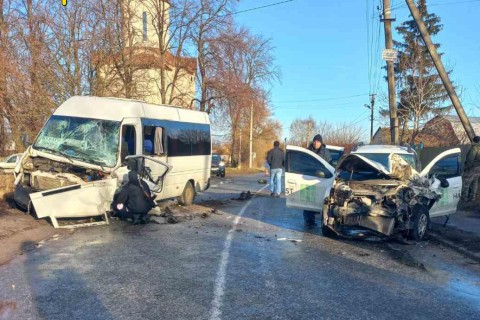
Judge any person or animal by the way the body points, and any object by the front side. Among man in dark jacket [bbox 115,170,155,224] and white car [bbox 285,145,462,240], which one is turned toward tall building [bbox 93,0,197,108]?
the man in dark jacket

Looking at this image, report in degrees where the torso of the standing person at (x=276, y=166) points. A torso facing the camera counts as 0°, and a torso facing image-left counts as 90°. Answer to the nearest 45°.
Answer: approximately 180°

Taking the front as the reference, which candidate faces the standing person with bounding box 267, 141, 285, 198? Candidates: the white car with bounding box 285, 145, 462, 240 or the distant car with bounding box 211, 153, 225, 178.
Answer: the distant car

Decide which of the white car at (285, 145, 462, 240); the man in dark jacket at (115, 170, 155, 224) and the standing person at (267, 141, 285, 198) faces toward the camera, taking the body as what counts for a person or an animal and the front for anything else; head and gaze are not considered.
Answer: the white car

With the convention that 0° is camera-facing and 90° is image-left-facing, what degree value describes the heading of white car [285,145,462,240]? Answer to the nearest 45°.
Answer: approximately 0°

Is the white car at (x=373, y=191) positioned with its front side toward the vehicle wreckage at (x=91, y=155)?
no

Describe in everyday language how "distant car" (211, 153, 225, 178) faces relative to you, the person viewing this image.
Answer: facing the viewer

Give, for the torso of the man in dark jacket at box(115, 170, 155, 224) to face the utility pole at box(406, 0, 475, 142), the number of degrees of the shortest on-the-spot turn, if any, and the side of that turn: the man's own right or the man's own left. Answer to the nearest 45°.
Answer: approximately 90° to the man's own right

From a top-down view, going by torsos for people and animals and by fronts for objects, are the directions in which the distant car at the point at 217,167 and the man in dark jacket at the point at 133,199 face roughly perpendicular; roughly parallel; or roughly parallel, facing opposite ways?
roughly parallel, facing opposite ways

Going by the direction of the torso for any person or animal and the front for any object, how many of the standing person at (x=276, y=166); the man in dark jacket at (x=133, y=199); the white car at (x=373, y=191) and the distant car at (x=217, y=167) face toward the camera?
2

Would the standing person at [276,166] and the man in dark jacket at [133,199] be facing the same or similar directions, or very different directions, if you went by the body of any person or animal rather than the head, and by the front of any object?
same or similar directions

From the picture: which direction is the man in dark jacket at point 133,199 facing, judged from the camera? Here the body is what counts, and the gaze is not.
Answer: away from the camera

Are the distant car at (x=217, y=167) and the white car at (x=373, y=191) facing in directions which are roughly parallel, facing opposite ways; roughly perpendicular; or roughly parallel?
roughly parallel

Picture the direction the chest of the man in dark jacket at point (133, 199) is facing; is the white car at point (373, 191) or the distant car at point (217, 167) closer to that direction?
the distant car

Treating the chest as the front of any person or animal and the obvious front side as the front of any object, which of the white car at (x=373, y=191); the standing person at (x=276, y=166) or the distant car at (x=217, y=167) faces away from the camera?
the standing person
